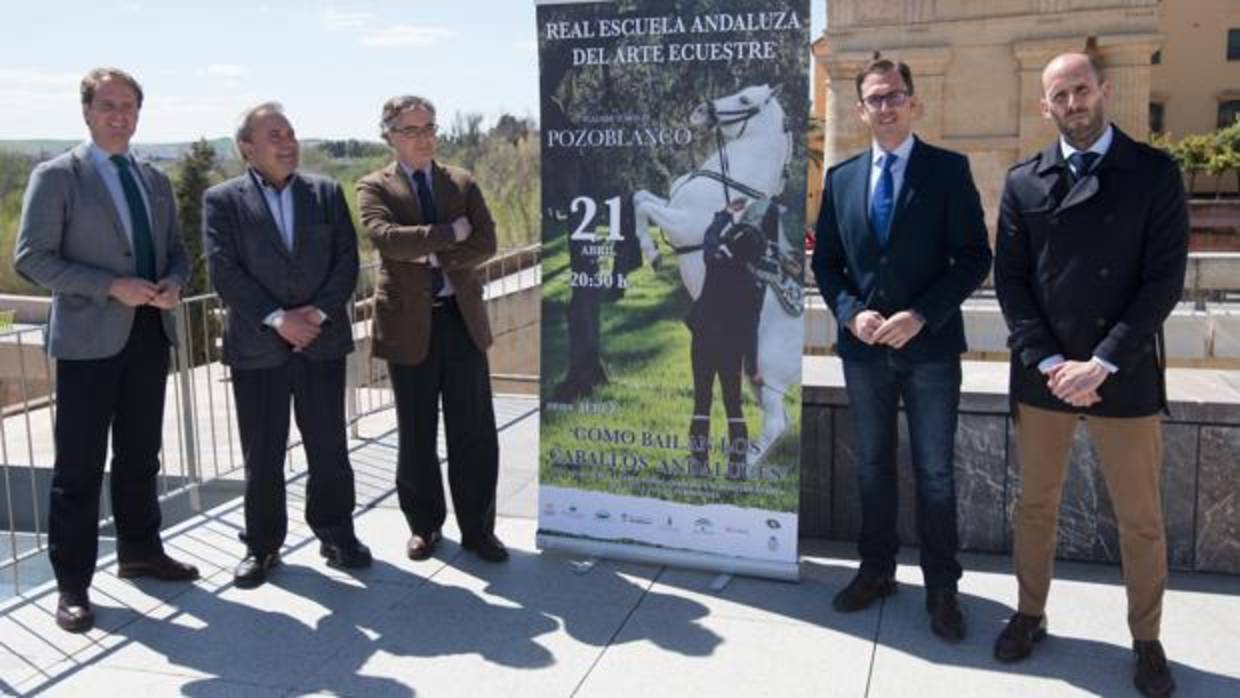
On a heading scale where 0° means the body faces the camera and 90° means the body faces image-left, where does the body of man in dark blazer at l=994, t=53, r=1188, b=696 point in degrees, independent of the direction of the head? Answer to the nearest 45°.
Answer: approximately 0°

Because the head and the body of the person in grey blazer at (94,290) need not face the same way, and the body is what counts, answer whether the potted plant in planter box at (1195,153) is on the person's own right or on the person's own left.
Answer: on the person's own left

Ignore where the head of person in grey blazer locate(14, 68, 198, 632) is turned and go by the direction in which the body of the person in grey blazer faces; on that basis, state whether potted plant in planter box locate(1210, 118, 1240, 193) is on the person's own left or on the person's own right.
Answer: on the person's own left

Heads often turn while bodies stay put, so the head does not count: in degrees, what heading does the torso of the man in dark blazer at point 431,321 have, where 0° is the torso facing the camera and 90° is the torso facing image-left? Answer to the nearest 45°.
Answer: approximately 315°
